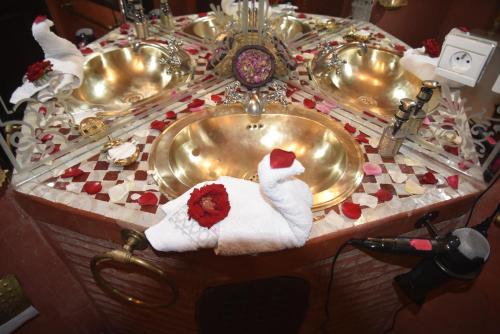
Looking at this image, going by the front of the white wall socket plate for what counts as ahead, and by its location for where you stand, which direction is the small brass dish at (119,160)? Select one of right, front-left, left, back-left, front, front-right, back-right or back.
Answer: front-right

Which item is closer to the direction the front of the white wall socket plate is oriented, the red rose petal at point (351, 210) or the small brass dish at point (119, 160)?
the red rose petal

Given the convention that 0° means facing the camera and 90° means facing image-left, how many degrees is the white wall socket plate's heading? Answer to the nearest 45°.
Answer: approximately 0°

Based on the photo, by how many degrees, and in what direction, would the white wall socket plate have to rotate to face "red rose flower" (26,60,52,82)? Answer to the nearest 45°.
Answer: approximately 45° to its right

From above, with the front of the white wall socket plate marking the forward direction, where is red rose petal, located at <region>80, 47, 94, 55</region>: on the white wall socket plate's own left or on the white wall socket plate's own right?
on the white wall socket plate's own right

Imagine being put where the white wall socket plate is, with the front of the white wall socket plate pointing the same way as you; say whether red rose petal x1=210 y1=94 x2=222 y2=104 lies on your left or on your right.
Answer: on your right

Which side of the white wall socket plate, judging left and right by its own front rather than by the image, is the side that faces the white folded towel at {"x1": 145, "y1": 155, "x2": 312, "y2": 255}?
front

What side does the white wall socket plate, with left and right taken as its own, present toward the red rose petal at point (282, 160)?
front

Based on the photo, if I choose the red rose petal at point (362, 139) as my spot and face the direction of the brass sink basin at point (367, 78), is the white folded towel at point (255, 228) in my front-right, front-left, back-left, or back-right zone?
back-left
